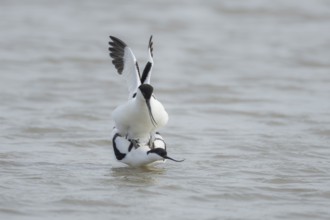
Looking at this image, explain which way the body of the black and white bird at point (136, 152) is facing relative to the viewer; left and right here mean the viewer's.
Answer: facing the viewer and to the right of the viewer

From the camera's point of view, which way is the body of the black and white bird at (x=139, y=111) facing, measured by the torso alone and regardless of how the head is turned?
toward the camera
